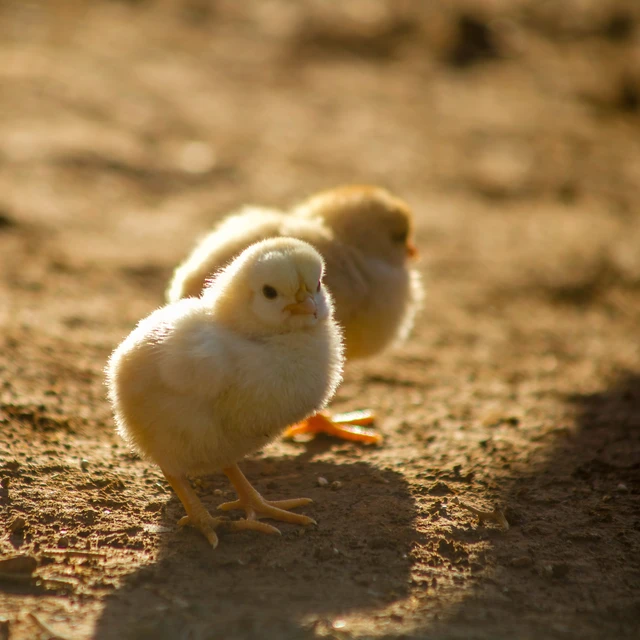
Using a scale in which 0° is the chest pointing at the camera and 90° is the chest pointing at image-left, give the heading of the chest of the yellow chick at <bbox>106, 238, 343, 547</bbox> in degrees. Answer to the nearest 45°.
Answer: approximately 315°

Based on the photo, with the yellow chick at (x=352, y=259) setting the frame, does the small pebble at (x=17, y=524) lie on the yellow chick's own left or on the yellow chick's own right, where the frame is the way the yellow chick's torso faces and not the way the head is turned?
on the yellow chick's own right

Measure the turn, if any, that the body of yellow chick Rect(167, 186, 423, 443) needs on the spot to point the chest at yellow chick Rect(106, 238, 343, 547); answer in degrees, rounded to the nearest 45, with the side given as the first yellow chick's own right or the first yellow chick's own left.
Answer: approximately 90° to the first yellow chick's own right

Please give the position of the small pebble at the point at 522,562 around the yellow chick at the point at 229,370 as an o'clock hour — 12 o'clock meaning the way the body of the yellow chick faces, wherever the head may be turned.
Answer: The small pebble is roughly at 11 o'clock from the yellow chick.

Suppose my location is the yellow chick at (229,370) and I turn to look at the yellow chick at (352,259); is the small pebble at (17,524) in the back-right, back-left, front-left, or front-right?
back-left

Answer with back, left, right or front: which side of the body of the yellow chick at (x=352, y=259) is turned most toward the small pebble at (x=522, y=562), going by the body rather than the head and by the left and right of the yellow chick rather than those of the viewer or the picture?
right

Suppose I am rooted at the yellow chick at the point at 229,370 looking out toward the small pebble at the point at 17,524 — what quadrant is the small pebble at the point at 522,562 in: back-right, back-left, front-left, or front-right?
back-left

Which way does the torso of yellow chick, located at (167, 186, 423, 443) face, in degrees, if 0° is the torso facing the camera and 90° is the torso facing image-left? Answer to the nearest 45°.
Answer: approximately 270°

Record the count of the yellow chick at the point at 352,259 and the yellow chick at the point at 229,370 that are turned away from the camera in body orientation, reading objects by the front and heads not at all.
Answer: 0
